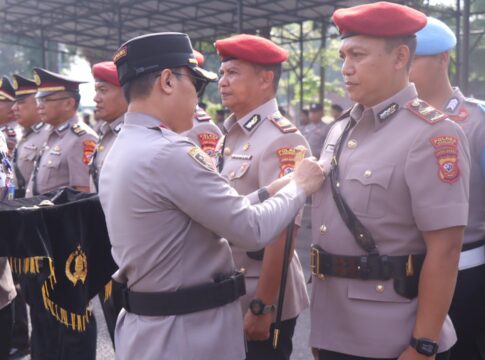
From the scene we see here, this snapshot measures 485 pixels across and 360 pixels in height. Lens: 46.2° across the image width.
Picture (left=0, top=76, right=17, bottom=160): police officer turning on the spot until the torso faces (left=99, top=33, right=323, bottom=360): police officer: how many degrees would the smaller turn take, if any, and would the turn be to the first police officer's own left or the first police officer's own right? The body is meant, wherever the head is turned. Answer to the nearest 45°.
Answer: approximately 45° to the first police officer's own left

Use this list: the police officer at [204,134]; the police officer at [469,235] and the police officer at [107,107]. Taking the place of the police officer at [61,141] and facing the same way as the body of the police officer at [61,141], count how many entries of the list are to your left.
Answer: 3

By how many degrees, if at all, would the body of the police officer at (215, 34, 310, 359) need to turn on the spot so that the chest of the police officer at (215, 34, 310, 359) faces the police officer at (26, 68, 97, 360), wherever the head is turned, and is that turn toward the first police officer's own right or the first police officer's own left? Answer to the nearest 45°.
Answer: approximately 90° to the first police officer's own right

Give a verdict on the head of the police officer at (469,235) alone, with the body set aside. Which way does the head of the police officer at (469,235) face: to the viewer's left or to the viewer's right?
to the viewer's left

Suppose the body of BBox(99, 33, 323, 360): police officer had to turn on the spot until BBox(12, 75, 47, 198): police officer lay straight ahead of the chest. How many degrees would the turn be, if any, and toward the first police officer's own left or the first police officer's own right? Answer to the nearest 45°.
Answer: approximately 90° to the first police officer's own left

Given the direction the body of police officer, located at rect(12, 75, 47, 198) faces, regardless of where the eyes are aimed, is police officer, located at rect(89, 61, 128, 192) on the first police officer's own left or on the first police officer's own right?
on the first police officer's own left

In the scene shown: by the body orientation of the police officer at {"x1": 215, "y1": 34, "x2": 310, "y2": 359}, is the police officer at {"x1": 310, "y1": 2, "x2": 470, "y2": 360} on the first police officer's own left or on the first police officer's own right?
on the first police officer's own left

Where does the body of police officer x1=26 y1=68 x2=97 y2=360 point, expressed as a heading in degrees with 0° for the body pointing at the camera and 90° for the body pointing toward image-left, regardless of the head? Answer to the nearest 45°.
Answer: approximately 45°

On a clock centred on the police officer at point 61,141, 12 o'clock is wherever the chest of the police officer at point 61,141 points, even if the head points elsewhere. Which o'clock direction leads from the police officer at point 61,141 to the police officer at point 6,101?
the police officer at point 6,101 is roughly at 4 o'clock from the police officer at point 61,141.

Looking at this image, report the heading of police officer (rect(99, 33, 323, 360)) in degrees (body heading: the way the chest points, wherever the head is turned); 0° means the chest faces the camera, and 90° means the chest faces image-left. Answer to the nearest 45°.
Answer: approximately 225°

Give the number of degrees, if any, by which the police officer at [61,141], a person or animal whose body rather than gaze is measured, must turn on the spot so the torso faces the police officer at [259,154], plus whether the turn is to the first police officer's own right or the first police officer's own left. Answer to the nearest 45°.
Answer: approximately 45° to the first police officer's own left

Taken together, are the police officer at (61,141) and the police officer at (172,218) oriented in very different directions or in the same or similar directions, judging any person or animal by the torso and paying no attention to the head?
very different directions
